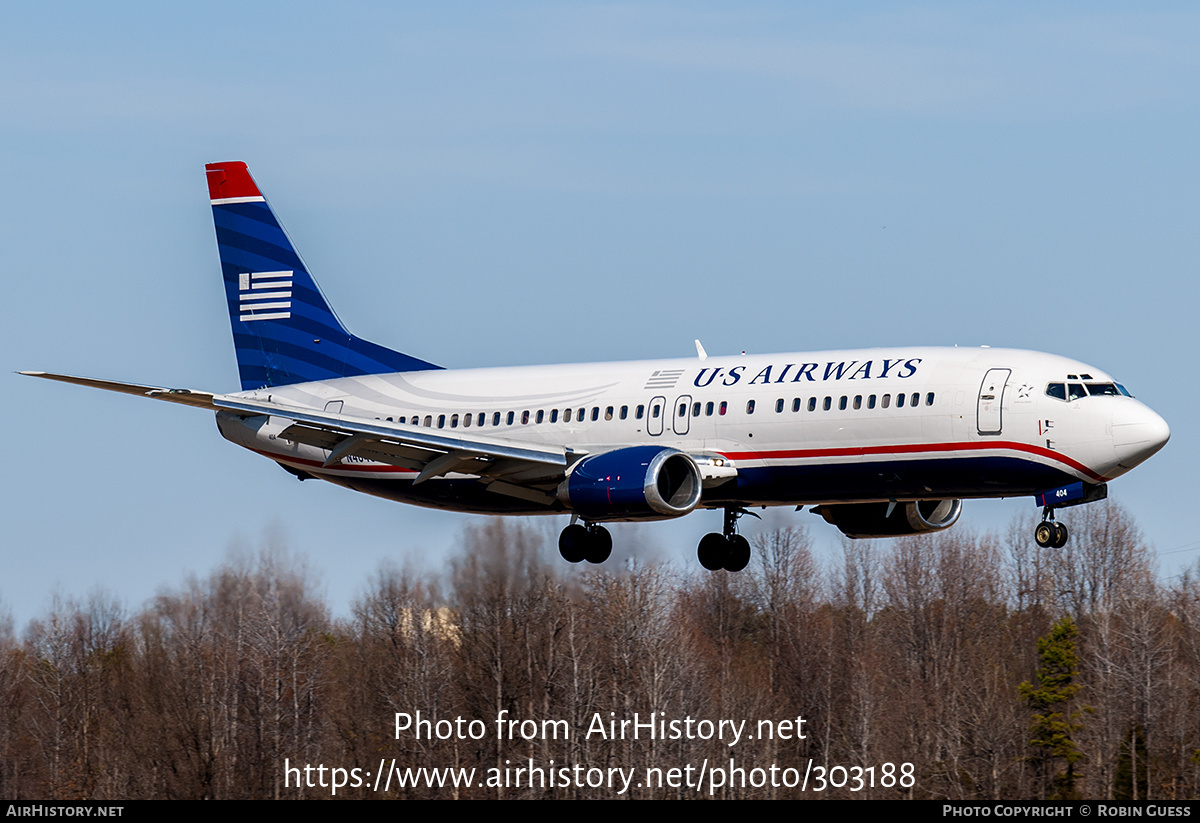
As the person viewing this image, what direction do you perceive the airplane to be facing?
facing the viewer and to the right of the viewer
